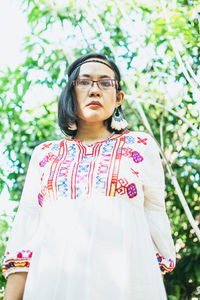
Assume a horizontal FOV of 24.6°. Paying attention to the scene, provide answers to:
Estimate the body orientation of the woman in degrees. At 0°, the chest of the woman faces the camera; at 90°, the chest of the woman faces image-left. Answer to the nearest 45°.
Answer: approximately 0°
